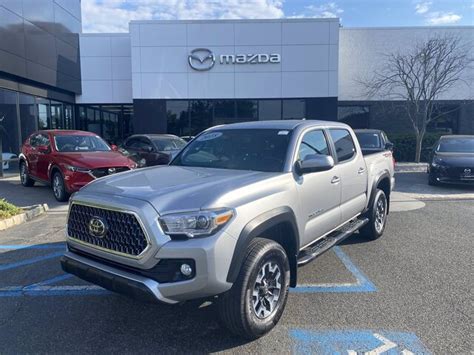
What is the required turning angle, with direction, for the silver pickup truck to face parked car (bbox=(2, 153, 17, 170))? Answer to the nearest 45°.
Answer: approximately 90° to its right

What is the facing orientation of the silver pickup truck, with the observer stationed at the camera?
facing the viewer and to the left of the viewer

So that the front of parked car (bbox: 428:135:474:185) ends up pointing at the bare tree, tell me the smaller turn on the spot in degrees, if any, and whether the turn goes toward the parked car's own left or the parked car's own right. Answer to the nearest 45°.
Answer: approximately 180°

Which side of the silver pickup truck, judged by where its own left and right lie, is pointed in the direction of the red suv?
right

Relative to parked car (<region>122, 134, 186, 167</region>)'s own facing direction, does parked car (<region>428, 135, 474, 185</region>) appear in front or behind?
in front

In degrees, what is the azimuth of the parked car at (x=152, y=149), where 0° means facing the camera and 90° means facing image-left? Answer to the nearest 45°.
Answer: approximately 315°

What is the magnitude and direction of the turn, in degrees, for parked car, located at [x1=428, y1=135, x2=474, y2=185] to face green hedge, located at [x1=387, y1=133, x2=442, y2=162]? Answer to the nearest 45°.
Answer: approximately 180°

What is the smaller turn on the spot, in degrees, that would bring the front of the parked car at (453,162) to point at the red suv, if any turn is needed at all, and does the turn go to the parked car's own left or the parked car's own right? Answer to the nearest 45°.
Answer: approximately 45° to the parked car's own right

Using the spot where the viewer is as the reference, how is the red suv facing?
facing the viewer and to the right of the viewer

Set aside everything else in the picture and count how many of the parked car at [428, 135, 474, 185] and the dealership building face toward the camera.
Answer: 2

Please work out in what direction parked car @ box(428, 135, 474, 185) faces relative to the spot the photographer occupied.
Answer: facing the viewer

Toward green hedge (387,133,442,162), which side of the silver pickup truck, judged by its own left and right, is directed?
back
